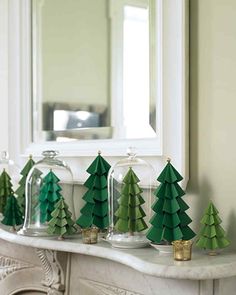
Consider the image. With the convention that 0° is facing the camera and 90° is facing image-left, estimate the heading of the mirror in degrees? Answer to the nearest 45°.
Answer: approximately 0°

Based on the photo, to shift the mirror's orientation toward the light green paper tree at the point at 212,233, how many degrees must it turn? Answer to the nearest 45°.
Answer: approximately 45° to its left
